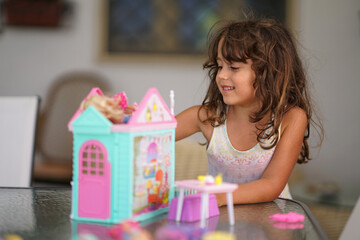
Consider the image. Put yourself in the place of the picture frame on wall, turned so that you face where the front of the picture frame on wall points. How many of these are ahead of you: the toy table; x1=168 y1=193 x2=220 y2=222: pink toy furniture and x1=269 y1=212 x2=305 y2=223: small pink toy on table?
3

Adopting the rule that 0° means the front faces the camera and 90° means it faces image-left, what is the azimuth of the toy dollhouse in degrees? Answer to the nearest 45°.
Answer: approximately 45°

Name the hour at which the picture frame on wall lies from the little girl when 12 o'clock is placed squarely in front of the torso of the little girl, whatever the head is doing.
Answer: The picture frame on wall is roughly at 4 o'clock from the little girl.

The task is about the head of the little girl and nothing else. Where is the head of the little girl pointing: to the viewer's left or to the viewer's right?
to the viewer's left

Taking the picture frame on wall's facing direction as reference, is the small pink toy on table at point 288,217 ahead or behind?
ahead

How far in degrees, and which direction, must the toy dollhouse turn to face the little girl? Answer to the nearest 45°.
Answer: approximately 180°

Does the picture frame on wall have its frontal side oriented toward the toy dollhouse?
yes
